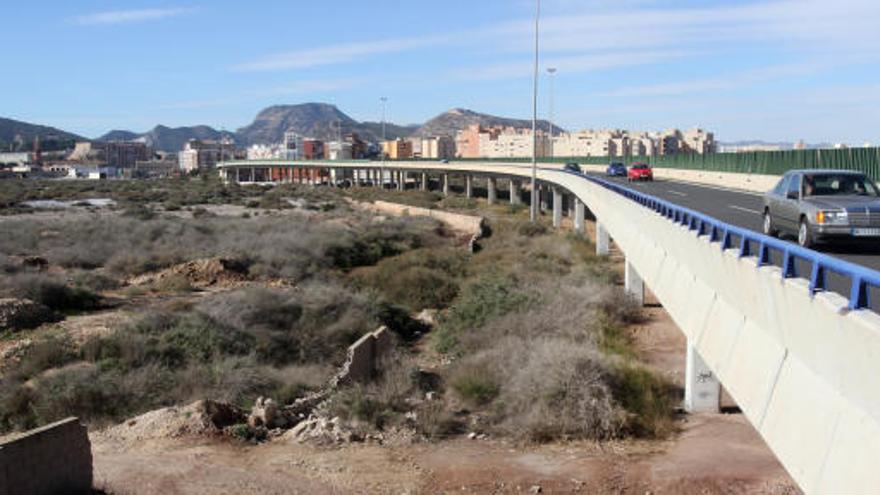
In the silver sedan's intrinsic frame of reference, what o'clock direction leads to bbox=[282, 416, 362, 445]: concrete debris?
The concrete debris is roughly at 4 o'clock from the silver sedan.

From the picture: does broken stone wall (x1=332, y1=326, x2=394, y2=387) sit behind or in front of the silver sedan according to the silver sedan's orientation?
behind

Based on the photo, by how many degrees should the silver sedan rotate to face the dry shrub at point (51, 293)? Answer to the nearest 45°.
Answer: approximately 135° to its right

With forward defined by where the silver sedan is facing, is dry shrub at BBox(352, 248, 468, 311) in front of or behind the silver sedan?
behind

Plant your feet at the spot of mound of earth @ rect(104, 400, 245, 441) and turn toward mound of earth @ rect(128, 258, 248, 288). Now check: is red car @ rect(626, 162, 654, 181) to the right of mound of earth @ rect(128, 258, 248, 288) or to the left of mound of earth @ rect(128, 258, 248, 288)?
right

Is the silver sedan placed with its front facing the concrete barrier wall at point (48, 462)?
no

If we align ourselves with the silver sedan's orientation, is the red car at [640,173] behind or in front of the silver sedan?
behind

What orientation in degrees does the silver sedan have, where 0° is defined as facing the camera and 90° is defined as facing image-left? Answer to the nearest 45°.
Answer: approximately 315°

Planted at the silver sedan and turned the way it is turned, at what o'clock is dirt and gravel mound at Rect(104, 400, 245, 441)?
The dirt and gravel mound is roughly at 4 o'clock from the silver sedan.
